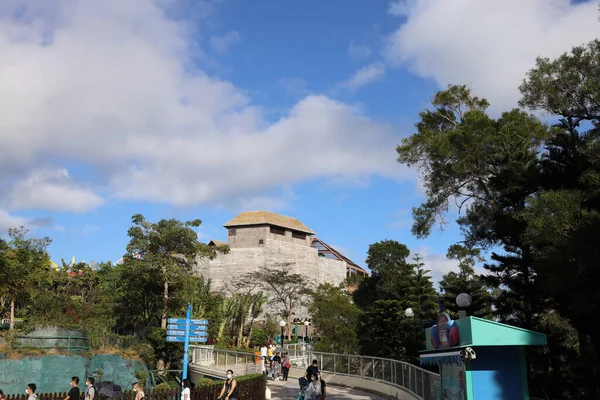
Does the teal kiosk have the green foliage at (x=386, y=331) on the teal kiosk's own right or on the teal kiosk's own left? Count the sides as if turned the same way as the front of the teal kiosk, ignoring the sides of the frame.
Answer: on the teal kiosk's own right

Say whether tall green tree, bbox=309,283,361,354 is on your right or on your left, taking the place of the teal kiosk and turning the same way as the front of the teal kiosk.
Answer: on your right

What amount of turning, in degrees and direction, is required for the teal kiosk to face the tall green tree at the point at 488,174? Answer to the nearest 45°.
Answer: approximately 135° to its right

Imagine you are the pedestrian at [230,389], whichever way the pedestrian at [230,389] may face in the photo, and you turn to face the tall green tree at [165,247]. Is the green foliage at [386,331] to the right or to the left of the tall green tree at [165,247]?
right

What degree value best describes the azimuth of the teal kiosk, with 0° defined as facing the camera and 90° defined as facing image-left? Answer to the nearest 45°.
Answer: approximately 45°

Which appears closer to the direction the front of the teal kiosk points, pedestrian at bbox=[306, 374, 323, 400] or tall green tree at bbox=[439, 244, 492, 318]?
the pedestrian
